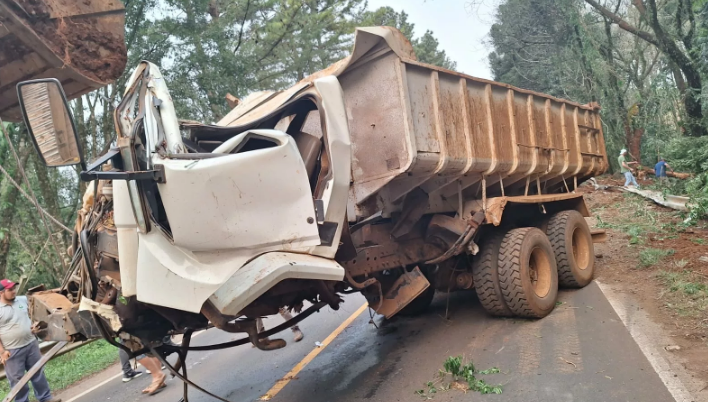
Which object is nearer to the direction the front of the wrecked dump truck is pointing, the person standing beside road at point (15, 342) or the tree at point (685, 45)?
the person standing beside road

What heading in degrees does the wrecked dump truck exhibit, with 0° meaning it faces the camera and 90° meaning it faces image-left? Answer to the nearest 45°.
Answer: approximately 45°

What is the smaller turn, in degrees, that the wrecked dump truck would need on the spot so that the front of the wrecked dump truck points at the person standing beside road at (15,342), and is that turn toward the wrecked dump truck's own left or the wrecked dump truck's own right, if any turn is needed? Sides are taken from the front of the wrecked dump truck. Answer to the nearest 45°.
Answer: approximately 90° to the wrecked dump truck's own right

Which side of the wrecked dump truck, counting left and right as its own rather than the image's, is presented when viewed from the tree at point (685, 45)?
back
